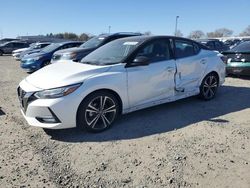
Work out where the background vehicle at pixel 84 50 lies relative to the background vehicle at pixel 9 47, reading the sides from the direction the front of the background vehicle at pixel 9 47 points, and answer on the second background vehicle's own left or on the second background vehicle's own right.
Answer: on the second background vehicle's own left

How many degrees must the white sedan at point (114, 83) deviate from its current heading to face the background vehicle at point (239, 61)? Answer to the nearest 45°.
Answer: approximately 180°

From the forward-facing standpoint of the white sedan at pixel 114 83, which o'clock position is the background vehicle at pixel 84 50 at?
The background vehicle is roughly at 4 o'clock from the white sedan.

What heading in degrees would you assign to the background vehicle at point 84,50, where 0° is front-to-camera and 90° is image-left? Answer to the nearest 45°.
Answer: approximately 45°

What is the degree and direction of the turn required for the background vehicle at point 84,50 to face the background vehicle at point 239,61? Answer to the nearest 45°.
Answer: approximately 135° to its left

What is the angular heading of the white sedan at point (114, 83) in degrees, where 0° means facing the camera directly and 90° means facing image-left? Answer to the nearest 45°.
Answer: approximately 45°

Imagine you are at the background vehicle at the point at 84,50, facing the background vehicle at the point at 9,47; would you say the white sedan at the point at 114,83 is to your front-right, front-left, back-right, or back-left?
back-left
